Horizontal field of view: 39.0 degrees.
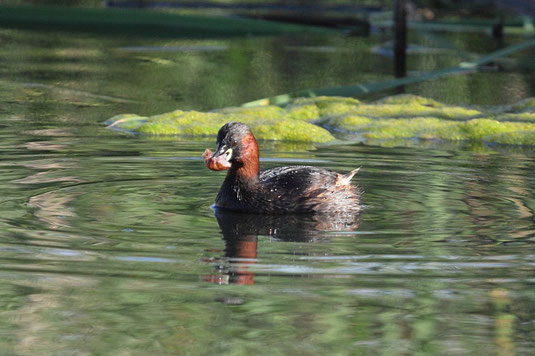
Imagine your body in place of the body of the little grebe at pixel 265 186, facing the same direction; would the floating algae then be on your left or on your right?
on your right

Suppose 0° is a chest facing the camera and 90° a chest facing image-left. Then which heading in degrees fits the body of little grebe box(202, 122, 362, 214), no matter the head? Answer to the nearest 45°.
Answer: approximately 90°
